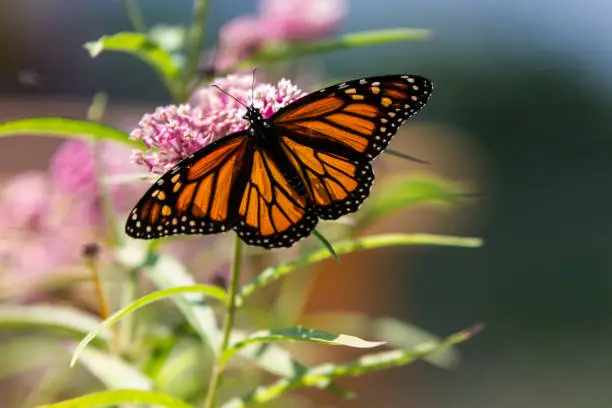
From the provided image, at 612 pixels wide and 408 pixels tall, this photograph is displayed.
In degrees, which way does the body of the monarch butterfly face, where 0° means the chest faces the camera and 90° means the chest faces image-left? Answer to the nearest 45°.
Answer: approximately 135°

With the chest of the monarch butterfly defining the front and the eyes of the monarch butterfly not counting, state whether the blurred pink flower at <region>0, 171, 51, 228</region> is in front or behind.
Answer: in front
